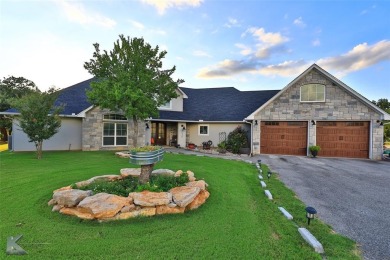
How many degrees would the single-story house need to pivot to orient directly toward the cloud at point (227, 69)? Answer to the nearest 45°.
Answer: approximately 180°

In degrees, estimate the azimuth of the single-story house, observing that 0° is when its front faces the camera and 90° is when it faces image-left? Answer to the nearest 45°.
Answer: approximately 0°

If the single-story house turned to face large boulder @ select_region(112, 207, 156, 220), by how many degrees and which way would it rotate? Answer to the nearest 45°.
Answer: approximately 45° to its right

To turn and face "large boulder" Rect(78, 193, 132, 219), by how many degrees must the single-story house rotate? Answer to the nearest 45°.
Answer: approximately 45° to its right

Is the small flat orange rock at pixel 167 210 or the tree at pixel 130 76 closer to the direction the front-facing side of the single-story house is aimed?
the small flat orange rock

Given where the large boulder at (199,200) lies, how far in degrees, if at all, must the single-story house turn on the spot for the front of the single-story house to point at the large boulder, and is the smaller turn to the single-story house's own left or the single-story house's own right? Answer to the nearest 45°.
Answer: approximately 45° to the single-story house's own right

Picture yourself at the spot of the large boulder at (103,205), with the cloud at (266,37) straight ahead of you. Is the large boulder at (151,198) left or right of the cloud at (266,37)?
right
